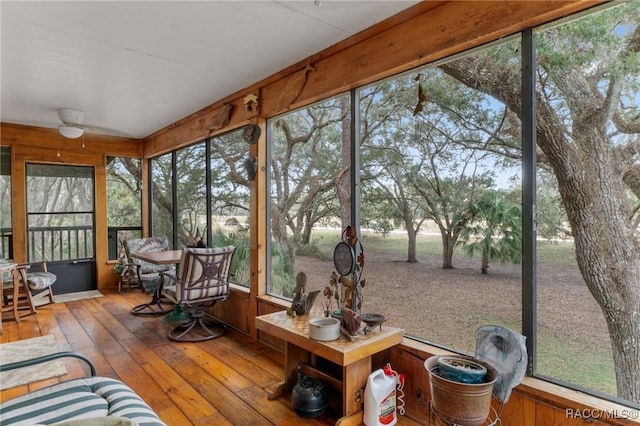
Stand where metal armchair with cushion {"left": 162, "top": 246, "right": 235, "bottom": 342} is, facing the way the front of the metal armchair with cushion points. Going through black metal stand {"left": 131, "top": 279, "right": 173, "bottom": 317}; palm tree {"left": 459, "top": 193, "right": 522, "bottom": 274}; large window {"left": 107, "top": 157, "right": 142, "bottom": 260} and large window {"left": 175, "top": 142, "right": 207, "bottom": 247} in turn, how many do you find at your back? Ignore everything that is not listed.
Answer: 0

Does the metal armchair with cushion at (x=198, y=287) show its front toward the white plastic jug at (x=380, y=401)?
no

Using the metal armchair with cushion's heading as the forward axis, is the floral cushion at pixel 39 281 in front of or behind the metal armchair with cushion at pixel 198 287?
in front

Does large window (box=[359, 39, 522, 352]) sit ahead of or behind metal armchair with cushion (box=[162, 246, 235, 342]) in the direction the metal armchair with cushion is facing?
behind

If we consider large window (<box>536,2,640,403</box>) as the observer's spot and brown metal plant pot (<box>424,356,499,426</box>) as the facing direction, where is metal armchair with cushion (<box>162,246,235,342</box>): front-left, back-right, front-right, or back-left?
front-right

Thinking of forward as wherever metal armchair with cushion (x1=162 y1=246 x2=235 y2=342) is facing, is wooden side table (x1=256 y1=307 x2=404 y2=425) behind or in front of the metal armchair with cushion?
behind

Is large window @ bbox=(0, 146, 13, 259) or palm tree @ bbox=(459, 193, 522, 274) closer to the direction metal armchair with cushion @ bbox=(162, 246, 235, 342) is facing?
the large window

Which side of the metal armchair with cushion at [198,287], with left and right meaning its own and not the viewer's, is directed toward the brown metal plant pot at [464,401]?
back

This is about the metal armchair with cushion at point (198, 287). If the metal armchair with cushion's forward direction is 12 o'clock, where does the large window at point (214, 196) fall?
The large window is roughly at 2 o'clock from the metal armchair with cushion.

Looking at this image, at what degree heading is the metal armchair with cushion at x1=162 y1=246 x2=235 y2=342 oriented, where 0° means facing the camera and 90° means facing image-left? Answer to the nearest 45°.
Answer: approximately 135°

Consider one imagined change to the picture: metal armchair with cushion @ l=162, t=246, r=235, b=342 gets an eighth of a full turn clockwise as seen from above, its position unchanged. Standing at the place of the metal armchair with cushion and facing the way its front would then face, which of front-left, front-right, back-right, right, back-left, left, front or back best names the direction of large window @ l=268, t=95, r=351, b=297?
right

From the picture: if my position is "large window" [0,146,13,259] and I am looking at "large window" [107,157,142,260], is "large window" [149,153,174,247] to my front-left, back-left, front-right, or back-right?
front-right

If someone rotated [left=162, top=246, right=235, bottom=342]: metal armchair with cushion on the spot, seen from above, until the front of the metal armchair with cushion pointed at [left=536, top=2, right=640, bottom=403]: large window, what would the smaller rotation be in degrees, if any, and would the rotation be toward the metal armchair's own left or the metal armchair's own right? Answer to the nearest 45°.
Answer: approximately 180°
